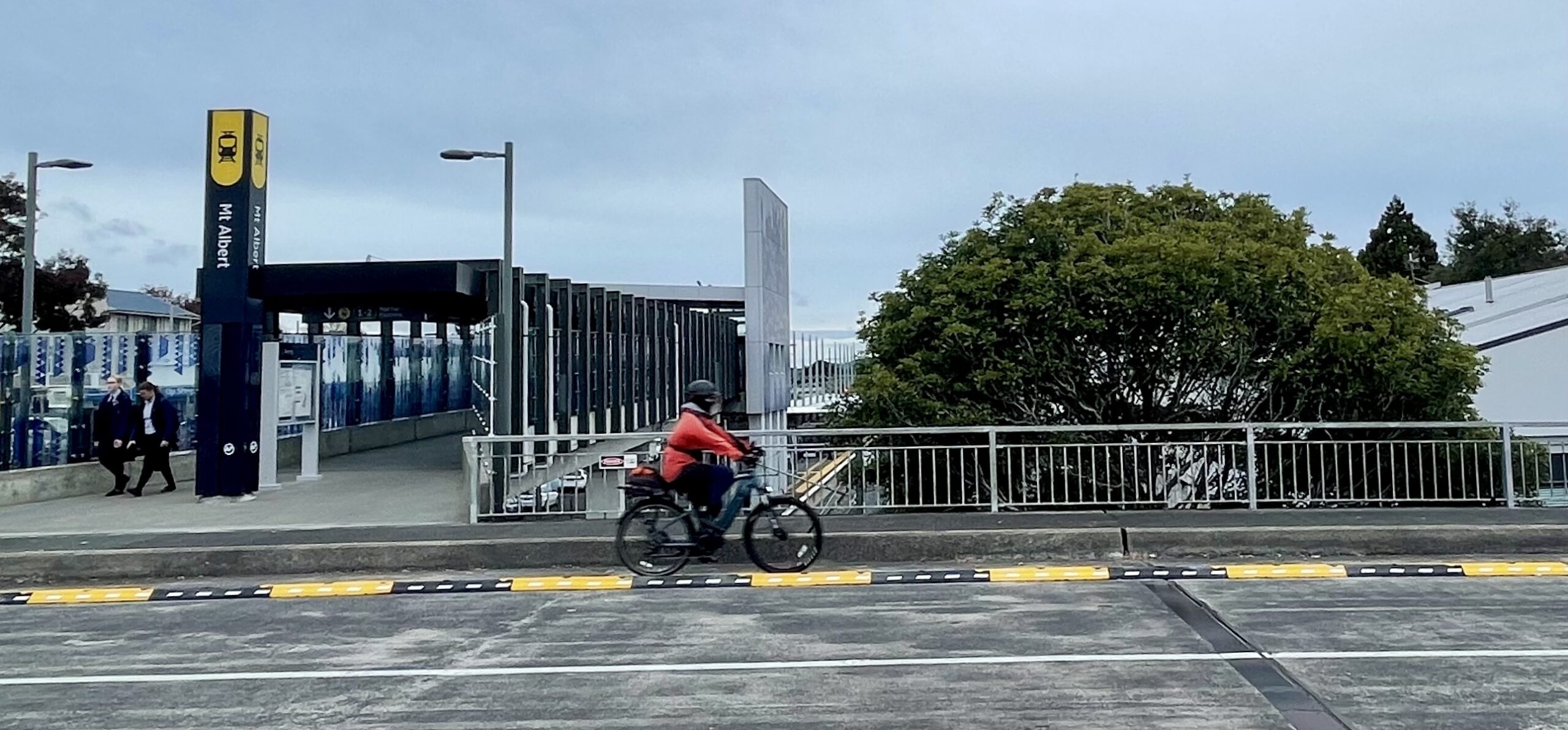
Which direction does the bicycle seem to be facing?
to the viewer's right

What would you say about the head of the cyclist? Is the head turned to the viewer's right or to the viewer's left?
to the viewer's right

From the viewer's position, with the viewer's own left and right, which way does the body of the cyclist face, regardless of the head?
facing to the right of the viewer

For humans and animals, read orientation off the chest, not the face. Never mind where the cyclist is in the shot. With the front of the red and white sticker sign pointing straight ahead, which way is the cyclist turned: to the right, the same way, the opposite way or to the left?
to the left

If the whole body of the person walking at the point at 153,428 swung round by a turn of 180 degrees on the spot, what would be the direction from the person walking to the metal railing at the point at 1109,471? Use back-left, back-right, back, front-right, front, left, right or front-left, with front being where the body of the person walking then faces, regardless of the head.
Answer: right

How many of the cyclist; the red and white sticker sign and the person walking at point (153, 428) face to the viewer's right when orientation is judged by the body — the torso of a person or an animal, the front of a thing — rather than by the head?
1

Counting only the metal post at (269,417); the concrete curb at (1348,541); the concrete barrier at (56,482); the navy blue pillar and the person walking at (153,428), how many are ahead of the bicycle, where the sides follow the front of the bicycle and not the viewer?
1

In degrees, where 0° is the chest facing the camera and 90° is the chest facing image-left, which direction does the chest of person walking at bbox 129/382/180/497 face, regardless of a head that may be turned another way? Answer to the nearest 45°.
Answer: approximately 45°

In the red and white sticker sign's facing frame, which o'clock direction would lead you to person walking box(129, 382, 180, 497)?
The person walking is roughly at 4 o'clock from the red and white sticker sign.

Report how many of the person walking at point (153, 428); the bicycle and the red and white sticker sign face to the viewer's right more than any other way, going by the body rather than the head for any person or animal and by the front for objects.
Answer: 1

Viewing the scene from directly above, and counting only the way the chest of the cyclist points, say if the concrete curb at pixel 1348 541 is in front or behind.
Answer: in front

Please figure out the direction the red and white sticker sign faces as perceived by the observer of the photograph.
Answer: facing the viewer

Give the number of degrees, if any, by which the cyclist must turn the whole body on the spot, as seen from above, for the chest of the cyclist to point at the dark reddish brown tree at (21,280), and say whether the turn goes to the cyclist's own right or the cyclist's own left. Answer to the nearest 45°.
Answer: approximately 135° to the cyclist's own left

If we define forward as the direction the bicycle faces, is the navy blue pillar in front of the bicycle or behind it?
behind

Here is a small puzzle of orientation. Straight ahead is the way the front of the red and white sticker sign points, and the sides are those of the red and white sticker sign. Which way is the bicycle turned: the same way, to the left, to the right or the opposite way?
to the left

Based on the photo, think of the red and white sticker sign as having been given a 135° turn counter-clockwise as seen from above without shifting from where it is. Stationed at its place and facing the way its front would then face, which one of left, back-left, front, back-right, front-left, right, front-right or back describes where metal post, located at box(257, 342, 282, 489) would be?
left
